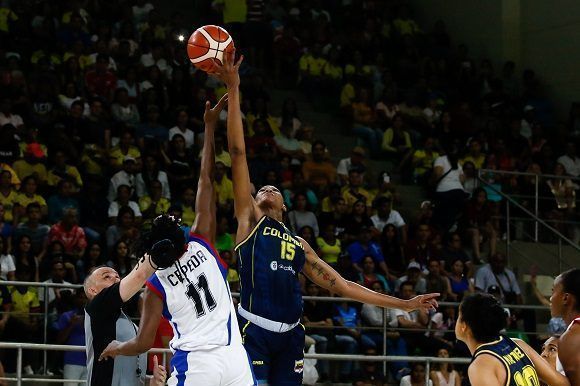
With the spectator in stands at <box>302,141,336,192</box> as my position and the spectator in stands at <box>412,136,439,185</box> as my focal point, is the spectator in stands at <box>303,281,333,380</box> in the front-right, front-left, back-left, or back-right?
back-right

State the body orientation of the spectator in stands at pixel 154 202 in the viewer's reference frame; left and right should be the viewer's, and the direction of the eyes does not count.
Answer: facing the viewer

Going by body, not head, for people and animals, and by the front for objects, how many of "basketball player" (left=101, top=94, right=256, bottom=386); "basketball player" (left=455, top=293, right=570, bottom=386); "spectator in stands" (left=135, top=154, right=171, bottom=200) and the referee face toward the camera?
1

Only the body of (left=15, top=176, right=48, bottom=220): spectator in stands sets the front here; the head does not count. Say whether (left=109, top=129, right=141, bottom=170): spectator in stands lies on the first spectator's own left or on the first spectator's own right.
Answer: on the first spectator's own left

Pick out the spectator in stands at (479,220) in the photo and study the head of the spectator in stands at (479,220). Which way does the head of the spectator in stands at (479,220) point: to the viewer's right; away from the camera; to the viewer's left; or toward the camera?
toward the camera

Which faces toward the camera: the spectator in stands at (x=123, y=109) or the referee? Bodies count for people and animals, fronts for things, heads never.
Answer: the spectator in stands

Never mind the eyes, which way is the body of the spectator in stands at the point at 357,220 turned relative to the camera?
toward the camera

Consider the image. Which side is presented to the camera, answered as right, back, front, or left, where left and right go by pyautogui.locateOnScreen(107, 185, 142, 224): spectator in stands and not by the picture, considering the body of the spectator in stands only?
front

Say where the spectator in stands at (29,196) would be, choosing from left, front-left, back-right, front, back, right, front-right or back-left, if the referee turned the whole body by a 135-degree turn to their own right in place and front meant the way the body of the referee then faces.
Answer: back-right

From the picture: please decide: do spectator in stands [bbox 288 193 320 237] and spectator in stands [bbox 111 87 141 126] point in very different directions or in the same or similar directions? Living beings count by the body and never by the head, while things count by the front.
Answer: same or similar directions

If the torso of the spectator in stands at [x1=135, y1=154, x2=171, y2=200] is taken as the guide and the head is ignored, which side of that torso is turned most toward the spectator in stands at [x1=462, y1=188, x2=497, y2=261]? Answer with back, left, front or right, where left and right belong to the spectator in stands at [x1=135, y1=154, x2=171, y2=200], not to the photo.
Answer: left

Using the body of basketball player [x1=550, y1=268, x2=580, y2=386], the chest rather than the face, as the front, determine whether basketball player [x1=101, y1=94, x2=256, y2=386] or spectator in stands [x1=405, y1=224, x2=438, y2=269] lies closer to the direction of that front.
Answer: the basketball player

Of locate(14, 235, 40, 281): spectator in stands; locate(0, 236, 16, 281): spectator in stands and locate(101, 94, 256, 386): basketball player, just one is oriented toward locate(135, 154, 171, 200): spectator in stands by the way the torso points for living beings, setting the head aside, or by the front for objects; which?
the basketball player

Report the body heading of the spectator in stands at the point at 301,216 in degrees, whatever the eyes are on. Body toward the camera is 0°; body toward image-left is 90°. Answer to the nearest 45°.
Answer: approximately 0°

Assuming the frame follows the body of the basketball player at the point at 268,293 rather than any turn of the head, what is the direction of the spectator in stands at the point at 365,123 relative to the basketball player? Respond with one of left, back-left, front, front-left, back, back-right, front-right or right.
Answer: back-left

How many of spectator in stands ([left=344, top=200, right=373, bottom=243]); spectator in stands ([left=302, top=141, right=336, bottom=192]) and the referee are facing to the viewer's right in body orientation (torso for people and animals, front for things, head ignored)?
1

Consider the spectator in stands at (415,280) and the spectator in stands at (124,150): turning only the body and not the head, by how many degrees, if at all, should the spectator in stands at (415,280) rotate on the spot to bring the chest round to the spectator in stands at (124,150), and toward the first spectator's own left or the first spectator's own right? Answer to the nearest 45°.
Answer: approximately 90° to the first spectator's own right

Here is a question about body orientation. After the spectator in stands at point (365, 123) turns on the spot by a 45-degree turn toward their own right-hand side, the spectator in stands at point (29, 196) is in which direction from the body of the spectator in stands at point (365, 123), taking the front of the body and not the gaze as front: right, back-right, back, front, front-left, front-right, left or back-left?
front-right
